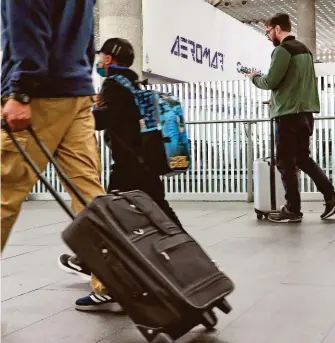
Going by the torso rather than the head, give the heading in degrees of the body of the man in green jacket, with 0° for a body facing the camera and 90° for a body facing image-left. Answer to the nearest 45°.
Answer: approximately 135°

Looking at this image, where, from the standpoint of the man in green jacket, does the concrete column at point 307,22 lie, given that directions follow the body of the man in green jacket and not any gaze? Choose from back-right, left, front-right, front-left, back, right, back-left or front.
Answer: front-right

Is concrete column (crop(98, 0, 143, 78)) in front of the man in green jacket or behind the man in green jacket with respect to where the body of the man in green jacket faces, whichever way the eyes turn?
in front

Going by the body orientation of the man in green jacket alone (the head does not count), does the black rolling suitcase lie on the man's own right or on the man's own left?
on the man's own left

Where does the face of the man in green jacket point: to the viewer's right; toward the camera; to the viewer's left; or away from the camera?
to the viewer's left

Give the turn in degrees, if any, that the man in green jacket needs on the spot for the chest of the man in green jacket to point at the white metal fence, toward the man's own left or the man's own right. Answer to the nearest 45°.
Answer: approximately 45° to the man's own right

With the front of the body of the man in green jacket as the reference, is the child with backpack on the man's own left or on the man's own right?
on the man's own left
